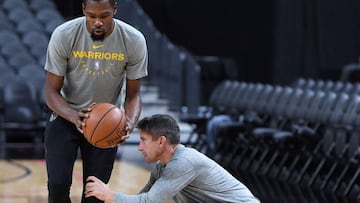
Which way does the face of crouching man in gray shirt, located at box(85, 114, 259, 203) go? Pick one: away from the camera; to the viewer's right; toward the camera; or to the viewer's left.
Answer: to the viewer's left

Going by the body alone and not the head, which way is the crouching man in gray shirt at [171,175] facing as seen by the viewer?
to the viewer's left

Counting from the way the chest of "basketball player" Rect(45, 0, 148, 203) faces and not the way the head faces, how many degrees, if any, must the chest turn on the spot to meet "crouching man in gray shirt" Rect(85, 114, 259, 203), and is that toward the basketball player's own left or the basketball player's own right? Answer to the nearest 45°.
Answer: approximately 45° to the basketball player's own left

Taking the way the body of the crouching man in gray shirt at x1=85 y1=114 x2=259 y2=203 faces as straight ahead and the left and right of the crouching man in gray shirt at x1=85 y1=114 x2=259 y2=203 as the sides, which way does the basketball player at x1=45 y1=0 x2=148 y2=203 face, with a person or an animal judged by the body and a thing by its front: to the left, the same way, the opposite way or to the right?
to the left

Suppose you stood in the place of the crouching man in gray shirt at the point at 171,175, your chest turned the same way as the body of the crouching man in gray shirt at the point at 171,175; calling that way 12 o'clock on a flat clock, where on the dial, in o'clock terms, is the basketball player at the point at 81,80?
the basketball player at the point at 81,80 is roughly at 1 o'clock from the crouching man in gray shirt at the point at 171,175.

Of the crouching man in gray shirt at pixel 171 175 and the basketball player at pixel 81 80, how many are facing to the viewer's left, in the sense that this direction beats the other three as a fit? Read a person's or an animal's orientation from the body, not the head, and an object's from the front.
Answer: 1
